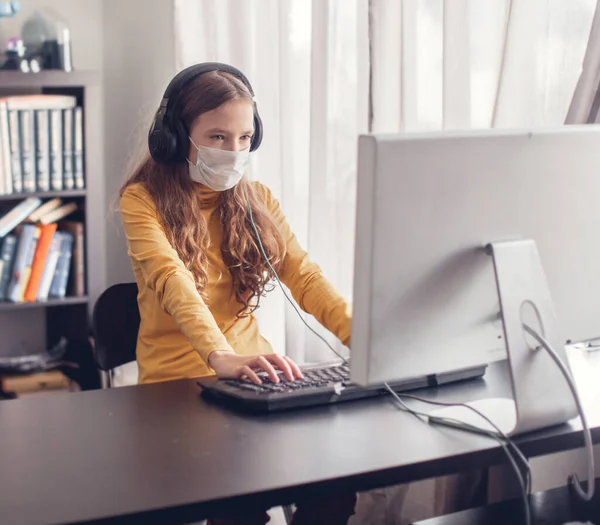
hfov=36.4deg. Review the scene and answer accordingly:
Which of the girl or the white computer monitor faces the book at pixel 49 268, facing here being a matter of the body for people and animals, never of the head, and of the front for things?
the white computer monitor

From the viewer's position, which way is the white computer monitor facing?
facing away from the viewer and to the left of the viewer

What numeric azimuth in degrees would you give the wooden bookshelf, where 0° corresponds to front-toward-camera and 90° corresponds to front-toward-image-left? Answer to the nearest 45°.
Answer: approximately 0°

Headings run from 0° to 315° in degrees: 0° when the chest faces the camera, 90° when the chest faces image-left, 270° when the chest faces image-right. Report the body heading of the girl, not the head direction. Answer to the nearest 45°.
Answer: approximately 315°

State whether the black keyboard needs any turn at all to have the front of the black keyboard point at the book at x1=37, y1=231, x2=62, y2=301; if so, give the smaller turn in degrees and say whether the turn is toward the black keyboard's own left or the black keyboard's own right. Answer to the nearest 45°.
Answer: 0° — it already faces it

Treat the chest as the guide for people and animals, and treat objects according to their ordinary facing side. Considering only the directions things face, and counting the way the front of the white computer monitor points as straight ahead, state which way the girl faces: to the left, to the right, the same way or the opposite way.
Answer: the opposite way

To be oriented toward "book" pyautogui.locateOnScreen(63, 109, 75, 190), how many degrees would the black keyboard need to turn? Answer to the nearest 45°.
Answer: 0° — it already faces it

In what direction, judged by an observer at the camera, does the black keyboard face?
facing away from the viewer and to the left of the viewer
